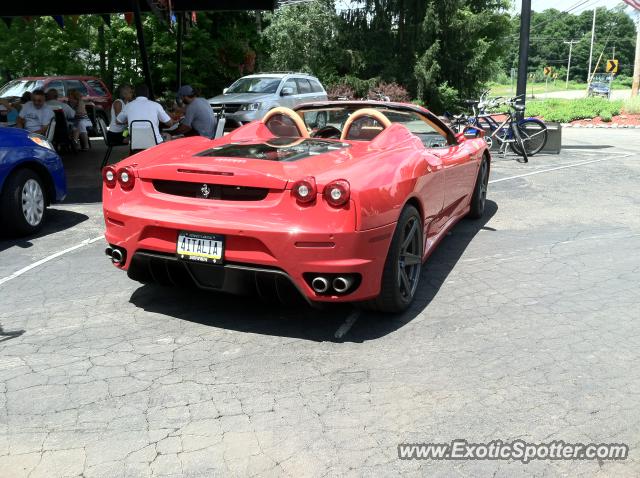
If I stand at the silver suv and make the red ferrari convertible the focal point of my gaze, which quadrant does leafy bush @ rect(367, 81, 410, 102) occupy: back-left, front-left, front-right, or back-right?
back-left

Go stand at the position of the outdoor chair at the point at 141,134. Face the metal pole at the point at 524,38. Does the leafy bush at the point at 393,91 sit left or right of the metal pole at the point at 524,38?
left

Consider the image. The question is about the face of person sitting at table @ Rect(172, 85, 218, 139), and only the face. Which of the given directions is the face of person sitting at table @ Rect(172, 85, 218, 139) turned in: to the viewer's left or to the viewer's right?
to the viewer's left

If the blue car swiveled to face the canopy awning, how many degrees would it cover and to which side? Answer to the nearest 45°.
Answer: approximately 45° to its left

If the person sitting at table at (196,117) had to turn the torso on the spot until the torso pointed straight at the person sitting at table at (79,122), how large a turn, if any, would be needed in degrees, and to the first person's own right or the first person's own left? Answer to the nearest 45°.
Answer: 0° — they already face them

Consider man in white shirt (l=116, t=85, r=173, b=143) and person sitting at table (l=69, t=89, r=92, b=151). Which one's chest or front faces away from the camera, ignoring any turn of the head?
the man in white shirt

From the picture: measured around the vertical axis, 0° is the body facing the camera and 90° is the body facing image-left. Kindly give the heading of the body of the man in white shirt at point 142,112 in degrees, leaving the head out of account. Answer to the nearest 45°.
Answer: approximately 180°
